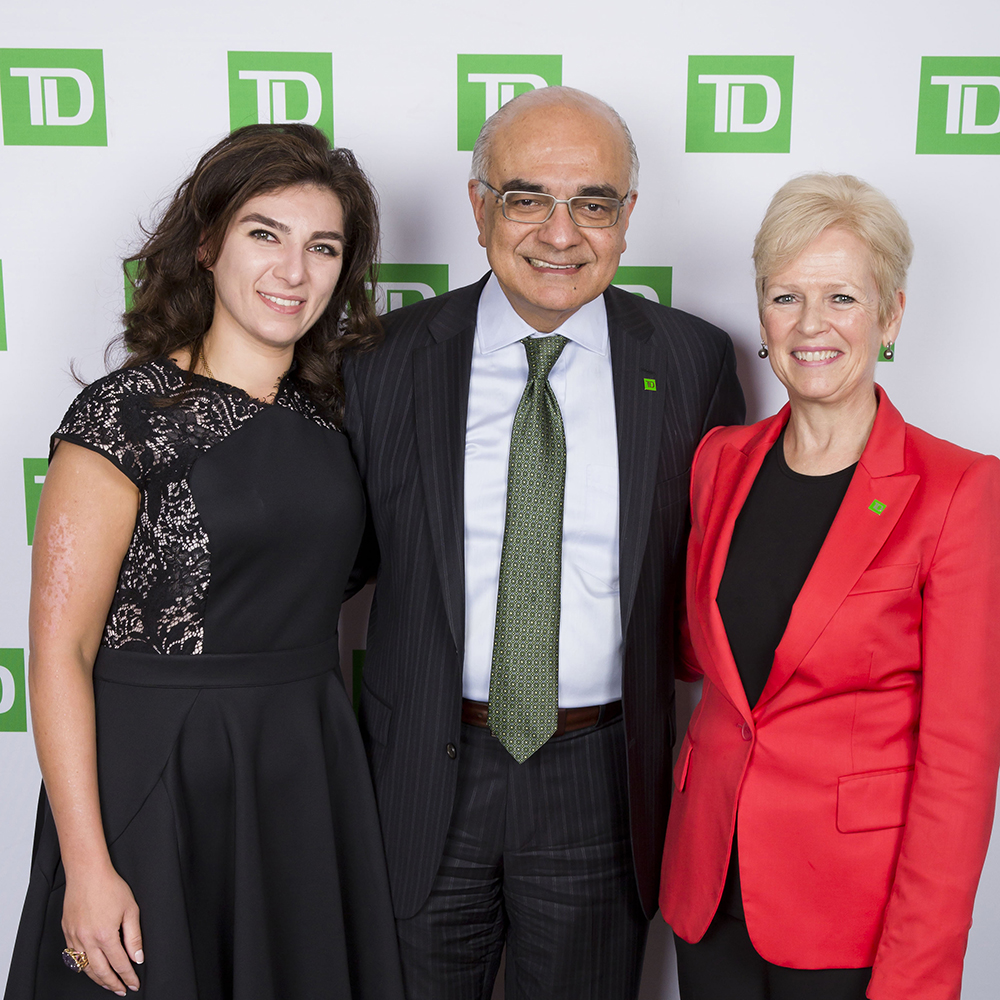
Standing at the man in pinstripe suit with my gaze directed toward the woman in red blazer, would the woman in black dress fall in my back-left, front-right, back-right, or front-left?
back-right

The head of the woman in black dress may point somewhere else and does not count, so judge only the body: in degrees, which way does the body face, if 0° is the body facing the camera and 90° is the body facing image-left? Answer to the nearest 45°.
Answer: approximately 315°

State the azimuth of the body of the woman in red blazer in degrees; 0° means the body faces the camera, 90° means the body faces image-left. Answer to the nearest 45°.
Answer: approximately 45°
